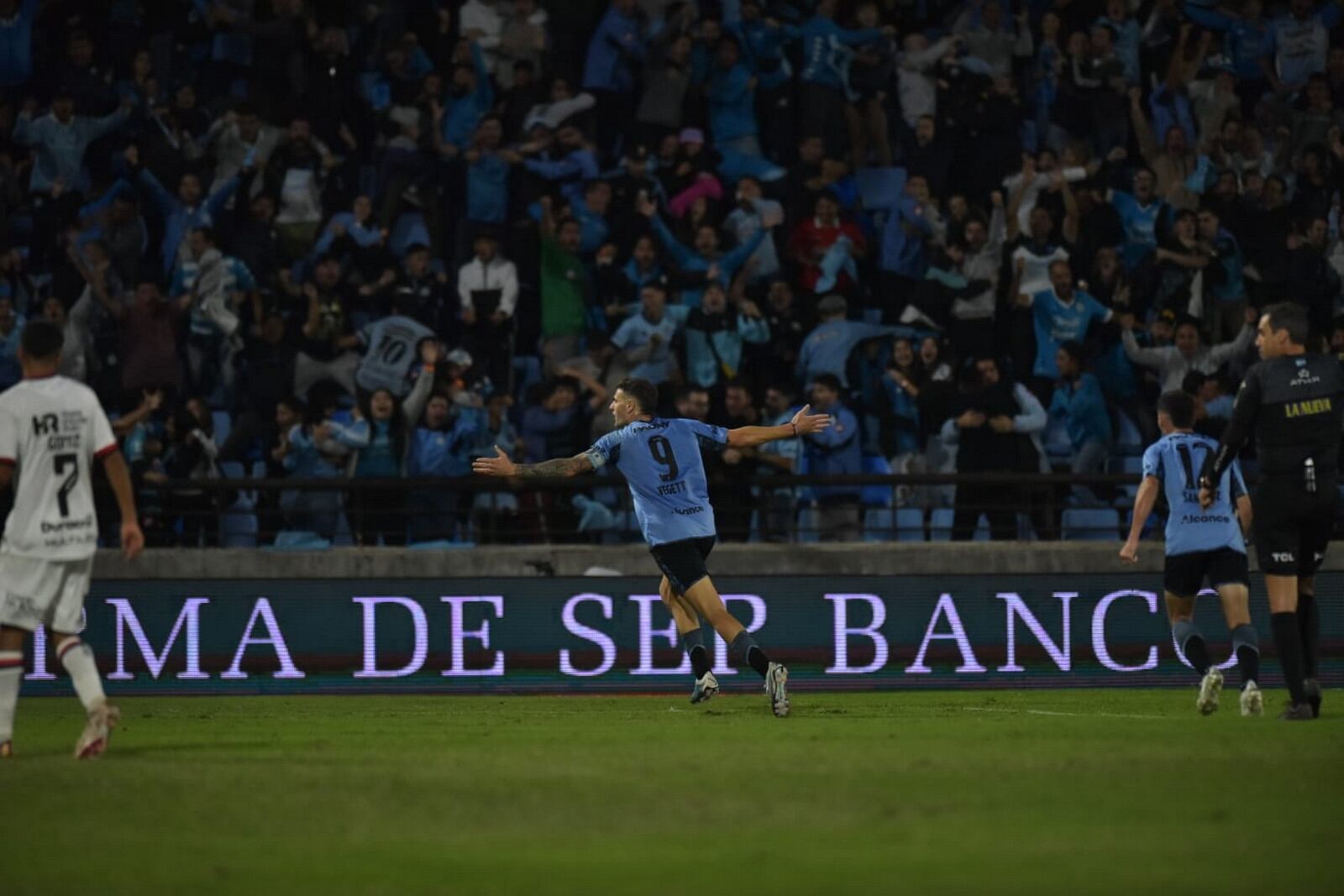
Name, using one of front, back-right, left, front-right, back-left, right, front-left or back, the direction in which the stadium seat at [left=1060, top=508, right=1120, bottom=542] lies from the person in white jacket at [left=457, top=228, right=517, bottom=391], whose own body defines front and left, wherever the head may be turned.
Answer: left

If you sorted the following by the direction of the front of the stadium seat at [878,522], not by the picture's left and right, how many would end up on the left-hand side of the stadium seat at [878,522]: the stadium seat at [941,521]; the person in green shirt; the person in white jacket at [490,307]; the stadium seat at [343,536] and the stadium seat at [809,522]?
1

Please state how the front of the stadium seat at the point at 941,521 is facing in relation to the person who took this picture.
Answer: facing the viewer

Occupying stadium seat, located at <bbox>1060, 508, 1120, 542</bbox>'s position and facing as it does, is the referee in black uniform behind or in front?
in front

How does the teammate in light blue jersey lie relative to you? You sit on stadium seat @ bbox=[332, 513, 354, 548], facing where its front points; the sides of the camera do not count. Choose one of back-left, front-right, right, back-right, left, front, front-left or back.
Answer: front-left

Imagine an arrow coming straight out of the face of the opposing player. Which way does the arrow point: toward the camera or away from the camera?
away from the camera

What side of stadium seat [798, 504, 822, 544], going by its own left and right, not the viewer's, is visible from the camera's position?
front

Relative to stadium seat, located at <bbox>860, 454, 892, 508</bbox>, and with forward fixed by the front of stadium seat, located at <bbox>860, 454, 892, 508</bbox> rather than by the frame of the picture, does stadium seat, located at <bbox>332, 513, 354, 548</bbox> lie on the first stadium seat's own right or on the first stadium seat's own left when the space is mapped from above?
on the first stadium seat's own right
